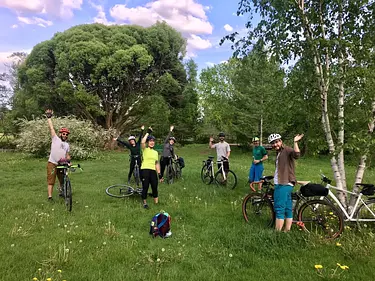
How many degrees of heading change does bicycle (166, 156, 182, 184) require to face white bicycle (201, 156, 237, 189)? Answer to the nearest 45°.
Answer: approximately 90° to its left

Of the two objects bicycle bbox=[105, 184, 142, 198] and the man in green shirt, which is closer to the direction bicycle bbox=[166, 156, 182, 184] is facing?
the bicycle

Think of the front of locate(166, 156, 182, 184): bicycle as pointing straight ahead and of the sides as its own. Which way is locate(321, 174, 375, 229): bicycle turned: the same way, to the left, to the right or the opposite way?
to the right

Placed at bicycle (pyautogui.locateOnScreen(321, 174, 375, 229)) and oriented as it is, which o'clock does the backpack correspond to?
The backpack is roughly at 11 o'clock from the bicycle.

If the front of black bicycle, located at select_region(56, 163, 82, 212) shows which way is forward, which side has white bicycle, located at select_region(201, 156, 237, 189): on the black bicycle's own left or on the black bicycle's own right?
on the black bicycle's own left

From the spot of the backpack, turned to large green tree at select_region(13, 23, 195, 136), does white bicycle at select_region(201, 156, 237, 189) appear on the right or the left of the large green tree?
right
